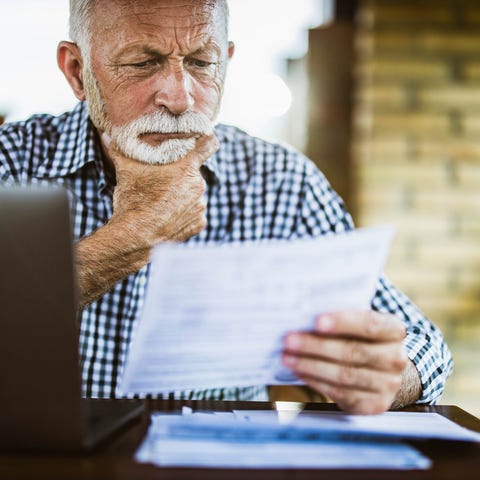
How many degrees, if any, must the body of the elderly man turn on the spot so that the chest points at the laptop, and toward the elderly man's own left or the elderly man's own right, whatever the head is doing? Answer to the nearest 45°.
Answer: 0° — they already face it

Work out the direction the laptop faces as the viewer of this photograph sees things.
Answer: facing away from the viewer and to the right of the viewer

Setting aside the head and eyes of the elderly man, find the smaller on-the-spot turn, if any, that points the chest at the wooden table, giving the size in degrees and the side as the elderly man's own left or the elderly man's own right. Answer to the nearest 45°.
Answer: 0° — they already face it

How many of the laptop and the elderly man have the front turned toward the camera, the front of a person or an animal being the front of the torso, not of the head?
1

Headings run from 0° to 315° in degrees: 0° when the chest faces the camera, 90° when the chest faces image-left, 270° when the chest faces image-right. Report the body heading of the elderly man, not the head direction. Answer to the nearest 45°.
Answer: approximately 0°
